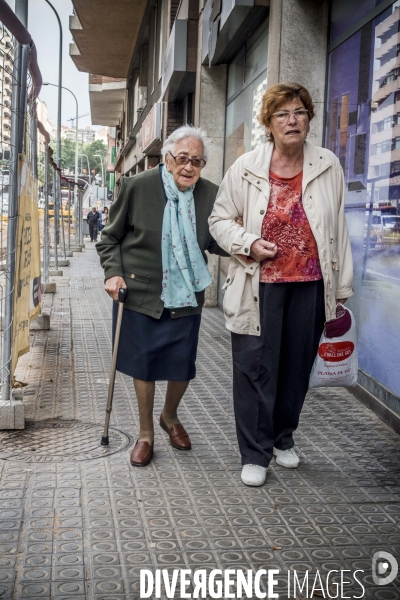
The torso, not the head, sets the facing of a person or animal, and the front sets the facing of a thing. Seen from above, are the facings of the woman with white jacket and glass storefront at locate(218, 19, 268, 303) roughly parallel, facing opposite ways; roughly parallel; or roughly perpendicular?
roughly perpendicular

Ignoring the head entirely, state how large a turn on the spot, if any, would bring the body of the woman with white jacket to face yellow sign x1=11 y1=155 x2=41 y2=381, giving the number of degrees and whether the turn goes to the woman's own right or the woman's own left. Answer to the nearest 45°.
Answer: approximately 135° to the woman's own right

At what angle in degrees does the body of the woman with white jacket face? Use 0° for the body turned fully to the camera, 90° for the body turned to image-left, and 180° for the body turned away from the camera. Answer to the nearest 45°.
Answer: approximately 0°

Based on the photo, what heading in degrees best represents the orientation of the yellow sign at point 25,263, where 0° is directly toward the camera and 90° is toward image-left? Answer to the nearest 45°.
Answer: approximately 270°

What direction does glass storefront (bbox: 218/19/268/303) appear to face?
to the viewer's left

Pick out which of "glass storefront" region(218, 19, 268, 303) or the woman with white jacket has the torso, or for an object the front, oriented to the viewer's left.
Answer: the glass storefront

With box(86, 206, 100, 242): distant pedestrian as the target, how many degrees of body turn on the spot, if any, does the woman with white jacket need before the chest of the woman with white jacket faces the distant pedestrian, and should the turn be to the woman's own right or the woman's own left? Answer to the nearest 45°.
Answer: approximately 180°

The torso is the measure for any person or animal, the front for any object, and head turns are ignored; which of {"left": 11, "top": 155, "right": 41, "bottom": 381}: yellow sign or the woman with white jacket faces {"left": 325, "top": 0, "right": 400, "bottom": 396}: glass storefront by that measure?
the yellow sign

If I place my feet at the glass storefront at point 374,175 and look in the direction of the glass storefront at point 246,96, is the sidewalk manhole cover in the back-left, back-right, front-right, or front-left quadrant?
back-left
